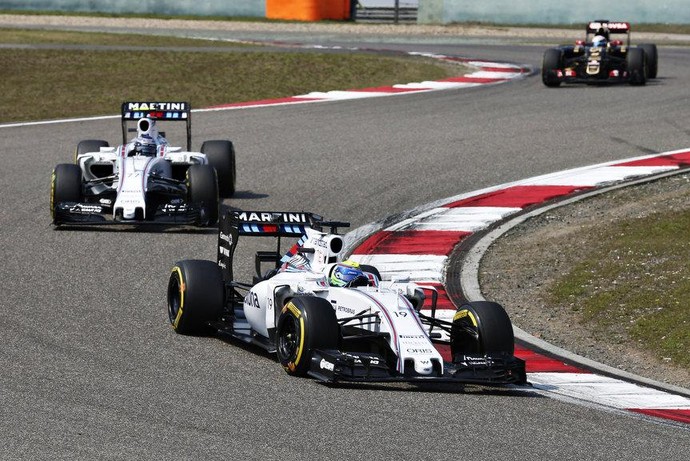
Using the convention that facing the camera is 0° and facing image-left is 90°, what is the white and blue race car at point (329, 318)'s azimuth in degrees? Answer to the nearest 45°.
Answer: approximately 315°

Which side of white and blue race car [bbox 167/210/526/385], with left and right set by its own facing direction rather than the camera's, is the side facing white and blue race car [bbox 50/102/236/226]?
back

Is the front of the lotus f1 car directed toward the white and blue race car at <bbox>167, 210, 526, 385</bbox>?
yes

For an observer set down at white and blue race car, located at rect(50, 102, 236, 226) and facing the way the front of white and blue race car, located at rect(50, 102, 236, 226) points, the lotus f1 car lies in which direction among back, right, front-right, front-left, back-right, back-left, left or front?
back-left

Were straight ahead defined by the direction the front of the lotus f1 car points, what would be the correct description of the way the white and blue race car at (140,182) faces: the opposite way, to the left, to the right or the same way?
the same way

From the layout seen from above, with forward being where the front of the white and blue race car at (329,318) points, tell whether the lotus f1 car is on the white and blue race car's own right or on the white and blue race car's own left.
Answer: on the white and blue race car's own left

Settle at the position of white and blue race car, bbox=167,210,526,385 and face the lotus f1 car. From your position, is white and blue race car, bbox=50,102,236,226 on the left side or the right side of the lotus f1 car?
left

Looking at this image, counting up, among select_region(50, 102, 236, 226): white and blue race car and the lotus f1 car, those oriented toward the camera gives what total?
2

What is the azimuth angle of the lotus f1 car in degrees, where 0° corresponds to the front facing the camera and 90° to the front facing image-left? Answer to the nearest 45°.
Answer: approximately 0°

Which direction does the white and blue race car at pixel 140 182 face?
toward the camera

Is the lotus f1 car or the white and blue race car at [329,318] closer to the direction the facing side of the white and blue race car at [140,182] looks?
the white and blue race car
